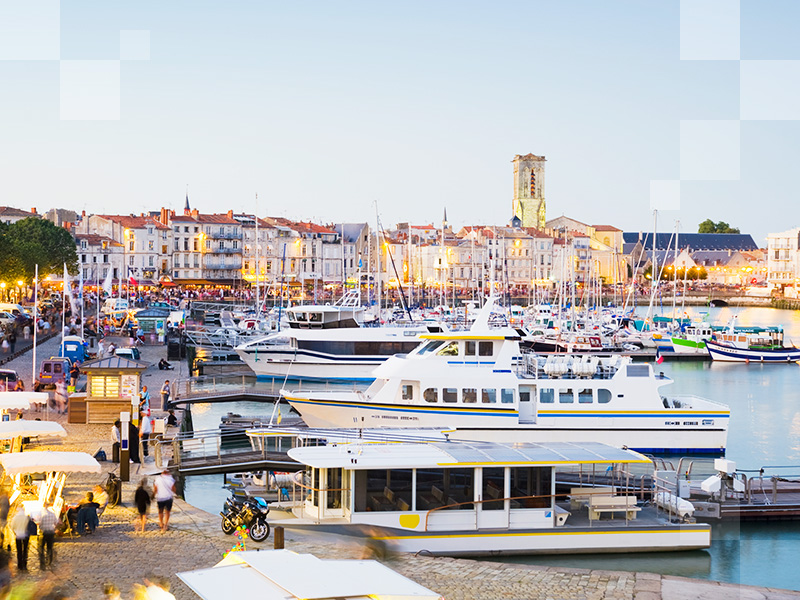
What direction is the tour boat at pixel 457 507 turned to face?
to the viewer's left

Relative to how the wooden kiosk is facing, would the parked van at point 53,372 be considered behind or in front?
behind

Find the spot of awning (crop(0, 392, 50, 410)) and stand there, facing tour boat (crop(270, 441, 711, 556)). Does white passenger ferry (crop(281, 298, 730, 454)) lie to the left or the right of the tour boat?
left

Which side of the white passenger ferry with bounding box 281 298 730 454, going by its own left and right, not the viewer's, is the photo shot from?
left

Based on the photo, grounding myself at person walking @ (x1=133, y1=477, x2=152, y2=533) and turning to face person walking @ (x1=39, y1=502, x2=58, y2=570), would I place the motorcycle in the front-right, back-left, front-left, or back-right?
back-left
